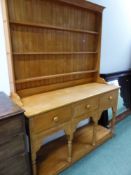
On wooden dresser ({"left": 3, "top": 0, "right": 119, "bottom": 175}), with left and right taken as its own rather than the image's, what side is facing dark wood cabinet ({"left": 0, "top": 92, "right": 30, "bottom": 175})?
right
